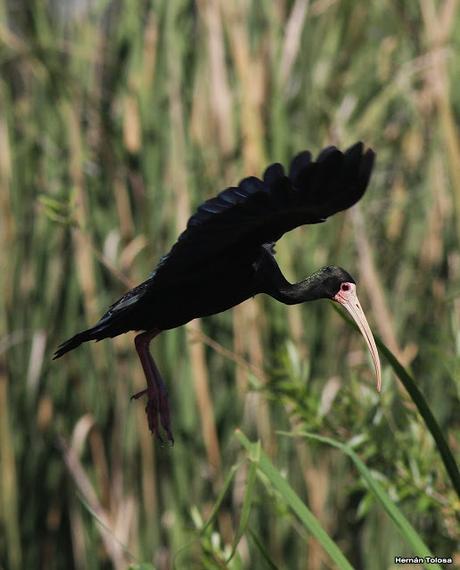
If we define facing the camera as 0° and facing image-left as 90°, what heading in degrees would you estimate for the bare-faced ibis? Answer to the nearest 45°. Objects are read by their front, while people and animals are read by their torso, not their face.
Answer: approximately 270°
